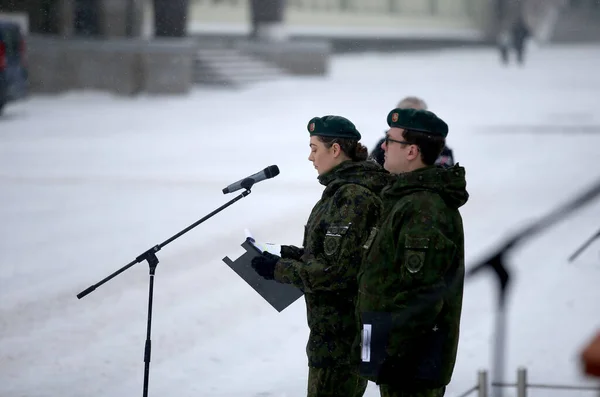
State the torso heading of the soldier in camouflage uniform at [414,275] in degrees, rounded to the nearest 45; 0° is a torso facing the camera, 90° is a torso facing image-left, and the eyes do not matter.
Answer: approximately 90°

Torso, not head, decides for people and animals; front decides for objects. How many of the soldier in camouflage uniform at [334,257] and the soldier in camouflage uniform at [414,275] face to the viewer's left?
2

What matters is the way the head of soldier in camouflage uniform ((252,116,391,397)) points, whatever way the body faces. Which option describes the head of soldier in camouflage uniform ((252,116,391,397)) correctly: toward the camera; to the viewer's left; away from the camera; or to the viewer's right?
to the viewer's left

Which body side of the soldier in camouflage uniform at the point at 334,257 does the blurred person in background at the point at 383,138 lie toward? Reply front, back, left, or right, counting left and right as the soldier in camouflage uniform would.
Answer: right

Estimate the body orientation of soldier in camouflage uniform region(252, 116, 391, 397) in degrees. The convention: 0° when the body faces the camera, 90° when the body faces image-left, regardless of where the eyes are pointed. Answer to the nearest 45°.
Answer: approximately 90°

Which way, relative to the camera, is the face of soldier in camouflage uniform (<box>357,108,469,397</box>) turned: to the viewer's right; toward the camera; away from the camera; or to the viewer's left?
to the viewer's left

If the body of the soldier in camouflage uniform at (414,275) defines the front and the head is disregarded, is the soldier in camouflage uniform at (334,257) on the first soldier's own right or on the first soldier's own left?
on the first soldier's own right
